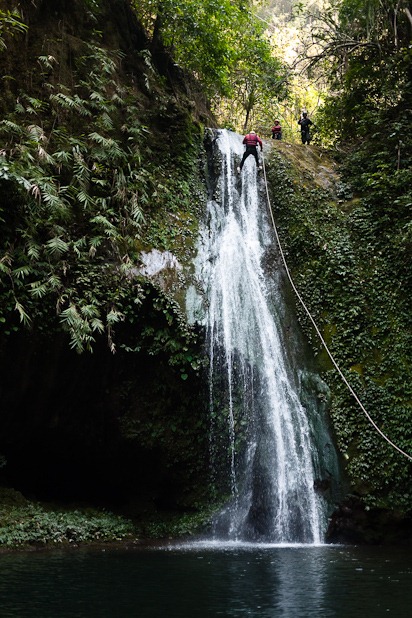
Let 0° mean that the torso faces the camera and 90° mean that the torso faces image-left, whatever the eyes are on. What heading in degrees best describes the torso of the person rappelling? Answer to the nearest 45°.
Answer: approximately 180°

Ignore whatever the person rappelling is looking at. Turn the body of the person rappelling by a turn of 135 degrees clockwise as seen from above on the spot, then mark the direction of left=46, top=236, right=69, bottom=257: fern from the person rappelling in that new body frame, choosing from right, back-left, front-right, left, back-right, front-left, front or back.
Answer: right

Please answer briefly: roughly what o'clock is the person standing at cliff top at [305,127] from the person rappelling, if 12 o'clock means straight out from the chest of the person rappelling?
The person standing at cliff top is roughly at 1 o'clock from the person rappelling.
